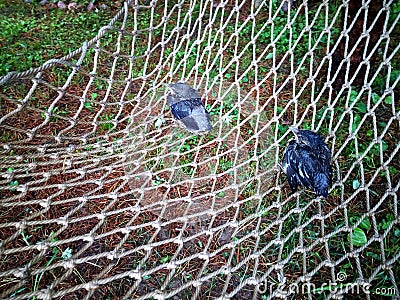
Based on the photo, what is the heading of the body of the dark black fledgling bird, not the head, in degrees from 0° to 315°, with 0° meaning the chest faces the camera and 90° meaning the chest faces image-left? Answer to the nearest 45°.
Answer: approximately 135°
